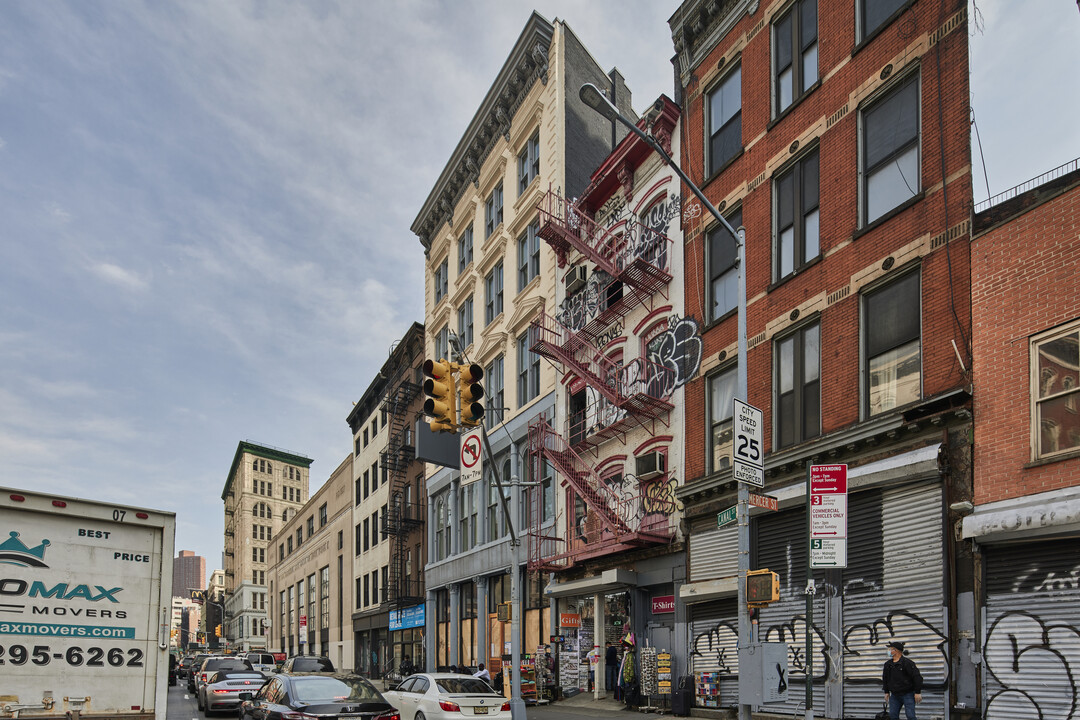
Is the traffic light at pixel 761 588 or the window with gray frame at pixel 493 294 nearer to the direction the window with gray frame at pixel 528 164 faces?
the traffic light

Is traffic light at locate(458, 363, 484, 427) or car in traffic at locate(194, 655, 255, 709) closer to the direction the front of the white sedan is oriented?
the car in traffic

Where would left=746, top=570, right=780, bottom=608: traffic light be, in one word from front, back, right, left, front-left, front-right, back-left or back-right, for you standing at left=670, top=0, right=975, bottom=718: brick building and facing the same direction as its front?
front-left

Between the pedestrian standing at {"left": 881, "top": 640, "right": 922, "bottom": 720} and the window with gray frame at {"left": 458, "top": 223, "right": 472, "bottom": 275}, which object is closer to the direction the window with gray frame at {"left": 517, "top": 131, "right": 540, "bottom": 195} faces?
the pedestrian standing

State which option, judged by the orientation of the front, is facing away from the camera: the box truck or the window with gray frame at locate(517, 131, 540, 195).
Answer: the box truck

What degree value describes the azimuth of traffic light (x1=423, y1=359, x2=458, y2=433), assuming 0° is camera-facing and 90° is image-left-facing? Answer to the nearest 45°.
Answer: approximately 45°

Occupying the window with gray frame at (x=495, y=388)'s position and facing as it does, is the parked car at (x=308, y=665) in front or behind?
in front

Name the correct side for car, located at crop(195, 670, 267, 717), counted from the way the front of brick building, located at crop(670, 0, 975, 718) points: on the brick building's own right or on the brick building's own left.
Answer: on the brick building's own right

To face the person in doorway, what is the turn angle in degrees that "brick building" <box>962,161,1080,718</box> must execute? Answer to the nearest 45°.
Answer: approximately 90° to its right

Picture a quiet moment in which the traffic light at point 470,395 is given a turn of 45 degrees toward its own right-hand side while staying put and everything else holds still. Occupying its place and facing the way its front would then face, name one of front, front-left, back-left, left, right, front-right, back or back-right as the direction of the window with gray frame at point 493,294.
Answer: back

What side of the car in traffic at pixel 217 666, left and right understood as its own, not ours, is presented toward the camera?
back
